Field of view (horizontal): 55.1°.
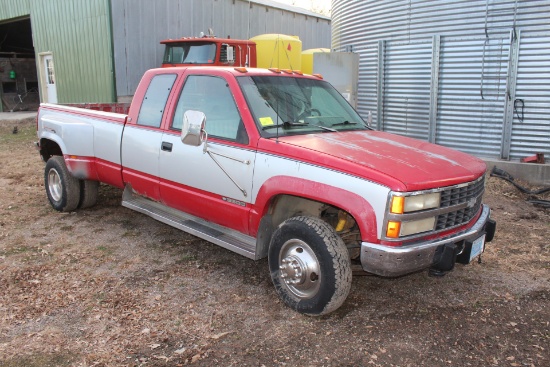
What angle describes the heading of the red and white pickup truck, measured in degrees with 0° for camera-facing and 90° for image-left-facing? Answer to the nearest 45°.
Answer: approximately 315°

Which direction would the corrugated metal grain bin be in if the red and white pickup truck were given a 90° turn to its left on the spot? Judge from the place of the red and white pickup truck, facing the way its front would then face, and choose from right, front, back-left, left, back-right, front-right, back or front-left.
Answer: front
